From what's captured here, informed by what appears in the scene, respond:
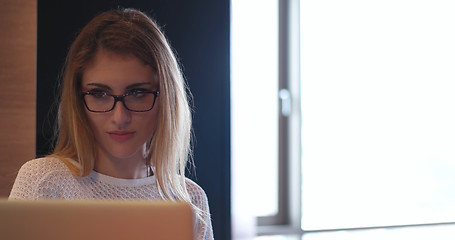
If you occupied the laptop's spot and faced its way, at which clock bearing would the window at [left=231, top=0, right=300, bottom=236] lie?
The window is roughly at 1 o'clock from the laptop.

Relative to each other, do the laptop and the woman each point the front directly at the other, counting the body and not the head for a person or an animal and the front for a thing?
yes

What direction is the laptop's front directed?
away from the camera

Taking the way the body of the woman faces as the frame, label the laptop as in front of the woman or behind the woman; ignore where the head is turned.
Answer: in front

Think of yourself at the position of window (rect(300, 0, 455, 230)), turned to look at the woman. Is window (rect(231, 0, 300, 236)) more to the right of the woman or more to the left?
right

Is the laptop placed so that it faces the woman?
yes

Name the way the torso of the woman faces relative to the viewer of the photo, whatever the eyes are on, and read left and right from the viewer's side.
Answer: facing the viewer

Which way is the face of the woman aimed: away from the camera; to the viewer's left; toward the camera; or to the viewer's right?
toward the camera

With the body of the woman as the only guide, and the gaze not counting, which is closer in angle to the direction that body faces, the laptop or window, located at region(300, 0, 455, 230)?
the laptop

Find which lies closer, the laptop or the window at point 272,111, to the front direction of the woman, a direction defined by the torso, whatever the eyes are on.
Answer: the laptop

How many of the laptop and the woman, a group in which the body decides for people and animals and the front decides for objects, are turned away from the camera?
1

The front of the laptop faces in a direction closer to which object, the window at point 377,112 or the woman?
the woman

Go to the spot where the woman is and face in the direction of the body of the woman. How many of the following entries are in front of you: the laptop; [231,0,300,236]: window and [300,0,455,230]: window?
1

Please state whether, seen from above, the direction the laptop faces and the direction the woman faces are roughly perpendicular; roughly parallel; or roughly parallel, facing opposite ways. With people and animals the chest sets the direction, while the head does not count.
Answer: roughly parallel, facing opposite ways

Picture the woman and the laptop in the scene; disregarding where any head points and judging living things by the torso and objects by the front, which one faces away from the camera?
the laptop

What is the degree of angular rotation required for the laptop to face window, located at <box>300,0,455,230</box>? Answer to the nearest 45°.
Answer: approximately 45° to its right

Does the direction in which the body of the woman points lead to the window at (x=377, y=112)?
no

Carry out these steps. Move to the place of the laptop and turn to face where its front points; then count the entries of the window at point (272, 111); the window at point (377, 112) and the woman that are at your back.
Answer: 0
